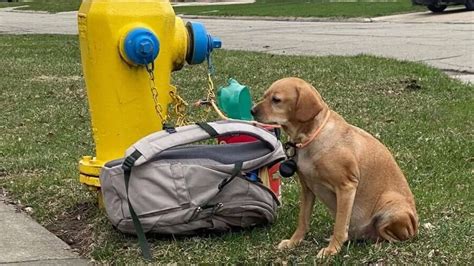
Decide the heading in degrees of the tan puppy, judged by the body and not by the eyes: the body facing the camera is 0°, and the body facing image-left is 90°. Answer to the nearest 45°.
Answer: approximately 45°

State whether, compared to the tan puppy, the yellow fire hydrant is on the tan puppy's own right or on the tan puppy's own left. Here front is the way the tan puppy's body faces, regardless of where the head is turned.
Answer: on the tan puppy's own right
